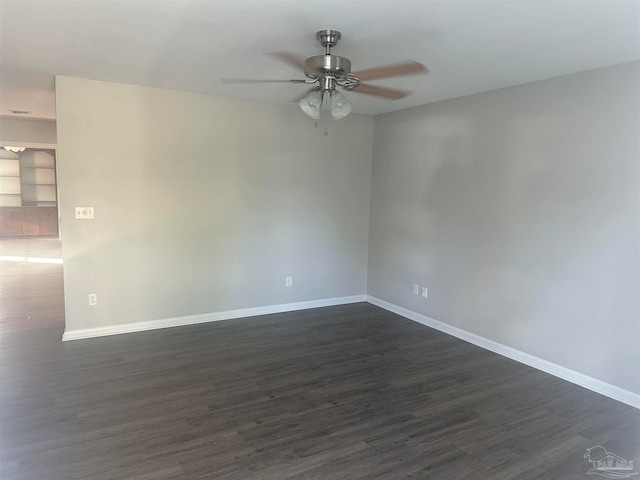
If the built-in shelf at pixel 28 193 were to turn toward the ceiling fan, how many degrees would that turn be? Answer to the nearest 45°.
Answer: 0° — it already faces it

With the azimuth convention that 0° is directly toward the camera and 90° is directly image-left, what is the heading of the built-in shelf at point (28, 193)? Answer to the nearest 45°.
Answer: approximately 0°
